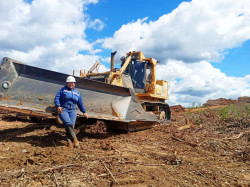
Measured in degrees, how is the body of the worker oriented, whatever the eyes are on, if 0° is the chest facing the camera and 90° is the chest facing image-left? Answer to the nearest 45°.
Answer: approximately 0°

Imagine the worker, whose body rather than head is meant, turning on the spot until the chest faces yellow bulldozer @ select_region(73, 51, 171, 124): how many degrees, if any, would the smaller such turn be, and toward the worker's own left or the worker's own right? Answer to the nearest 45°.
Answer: approximately 135° to the worker's own left
